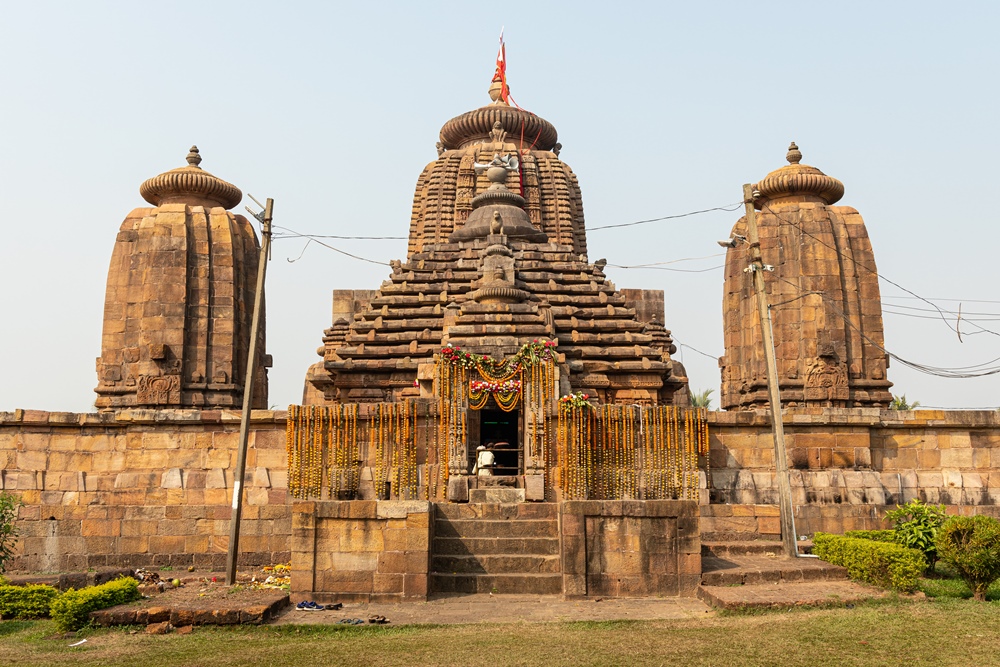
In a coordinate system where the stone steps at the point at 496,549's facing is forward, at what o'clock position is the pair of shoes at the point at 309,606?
The pair of shoes is roughly at 2 o'clock from the stone steps.

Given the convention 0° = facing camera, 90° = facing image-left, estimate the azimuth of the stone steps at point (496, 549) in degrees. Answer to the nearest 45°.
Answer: approximately 0°

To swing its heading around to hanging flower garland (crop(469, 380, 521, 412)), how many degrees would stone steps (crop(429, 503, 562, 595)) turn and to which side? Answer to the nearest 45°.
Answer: approximately 180°

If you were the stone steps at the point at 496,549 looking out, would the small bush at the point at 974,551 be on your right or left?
on your left

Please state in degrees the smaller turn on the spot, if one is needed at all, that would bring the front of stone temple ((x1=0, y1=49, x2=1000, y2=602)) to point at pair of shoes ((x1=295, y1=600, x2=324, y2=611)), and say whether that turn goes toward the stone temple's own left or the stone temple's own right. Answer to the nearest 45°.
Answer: approximately 45° to the stone temple's own right

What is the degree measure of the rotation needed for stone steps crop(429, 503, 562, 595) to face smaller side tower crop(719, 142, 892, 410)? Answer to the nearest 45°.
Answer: approximately 135° to its left

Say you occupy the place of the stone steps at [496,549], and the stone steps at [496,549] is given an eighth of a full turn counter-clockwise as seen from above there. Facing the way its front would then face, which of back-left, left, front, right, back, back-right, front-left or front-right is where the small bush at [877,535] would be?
front-left

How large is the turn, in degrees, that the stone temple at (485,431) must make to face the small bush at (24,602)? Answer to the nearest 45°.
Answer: approximately 45° to its right

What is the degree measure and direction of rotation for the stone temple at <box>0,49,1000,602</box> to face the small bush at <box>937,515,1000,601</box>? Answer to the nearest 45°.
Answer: approximately 45° to its left

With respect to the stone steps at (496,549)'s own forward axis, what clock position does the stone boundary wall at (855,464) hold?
The stone boundary wall is roughly at 8 o'clock from the stone steps.

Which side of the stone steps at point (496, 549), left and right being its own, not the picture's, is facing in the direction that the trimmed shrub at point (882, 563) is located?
left

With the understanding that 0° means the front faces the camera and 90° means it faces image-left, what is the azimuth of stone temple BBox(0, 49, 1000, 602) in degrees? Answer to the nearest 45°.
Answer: approximately 0°
